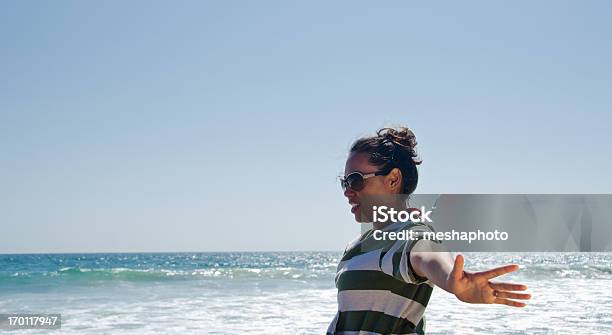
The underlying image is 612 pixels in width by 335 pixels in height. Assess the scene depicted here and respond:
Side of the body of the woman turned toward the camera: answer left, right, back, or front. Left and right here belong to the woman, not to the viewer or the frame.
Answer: left

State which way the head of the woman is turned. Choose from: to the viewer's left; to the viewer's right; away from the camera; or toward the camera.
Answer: to the viewer's left
